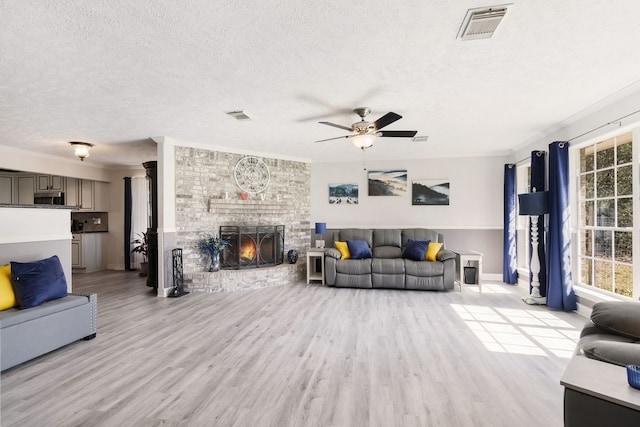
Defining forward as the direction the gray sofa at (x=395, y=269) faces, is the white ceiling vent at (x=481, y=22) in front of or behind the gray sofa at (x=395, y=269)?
in front

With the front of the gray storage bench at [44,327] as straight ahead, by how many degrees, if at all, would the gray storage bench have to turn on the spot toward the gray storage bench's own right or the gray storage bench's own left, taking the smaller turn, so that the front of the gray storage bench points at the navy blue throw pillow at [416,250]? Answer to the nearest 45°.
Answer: approximately 45° to the gray storage bench's own left

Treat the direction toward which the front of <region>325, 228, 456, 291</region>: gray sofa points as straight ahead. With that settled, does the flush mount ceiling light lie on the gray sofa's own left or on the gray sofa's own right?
on the gray sofa's own right

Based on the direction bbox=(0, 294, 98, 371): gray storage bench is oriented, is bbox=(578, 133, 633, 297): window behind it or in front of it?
in front

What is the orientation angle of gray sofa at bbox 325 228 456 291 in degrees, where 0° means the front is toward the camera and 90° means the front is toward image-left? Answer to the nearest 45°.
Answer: approximately 0°

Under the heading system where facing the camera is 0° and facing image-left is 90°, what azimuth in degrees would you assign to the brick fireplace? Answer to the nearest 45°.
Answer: approximately 315°

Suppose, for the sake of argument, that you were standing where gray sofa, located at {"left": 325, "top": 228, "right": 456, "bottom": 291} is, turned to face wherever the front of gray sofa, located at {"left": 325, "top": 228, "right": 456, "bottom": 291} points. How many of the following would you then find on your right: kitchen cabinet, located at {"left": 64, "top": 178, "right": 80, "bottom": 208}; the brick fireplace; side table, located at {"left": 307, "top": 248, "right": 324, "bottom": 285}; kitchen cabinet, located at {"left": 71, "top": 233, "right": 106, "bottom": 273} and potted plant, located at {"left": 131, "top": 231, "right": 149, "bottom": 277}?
5

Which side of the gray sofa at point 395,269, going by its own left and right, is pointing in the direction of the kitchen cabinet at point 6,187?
right

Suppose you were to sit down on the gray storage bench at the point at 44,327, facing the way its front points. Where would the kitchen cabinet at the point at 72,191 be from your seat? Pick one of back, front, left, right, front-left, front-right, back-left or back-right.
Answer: back-left

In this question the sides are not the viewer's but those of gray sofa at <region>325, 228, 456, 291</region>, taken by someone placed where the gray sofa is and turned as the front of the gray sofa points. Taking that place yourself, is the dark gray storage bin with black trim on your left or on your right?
on your left

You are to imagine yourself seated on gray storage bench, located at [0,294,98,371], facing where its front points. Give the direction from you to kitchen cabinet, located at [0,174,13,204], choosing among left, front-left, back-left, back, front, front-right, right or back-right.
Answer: back-left

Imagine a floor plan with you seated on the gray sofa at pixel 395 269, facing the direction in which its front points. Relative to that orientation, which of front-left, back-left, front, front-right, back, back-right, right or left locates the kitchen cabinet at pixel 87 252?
right

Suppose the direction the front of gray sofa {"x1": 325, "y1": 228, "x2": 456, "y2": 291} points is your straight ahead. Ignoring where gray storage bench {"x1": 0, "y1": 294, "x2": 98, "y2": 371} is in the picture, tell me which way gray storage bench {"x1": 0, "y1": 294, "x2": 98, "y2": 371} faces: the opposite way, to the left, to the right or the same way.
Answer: to the left

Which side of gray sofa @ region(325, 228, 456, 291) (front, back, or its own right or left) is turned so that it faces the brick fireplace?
right

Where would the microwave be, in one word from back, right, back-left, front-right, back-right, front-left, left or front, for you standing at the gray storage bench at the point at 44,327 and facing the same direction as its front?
back-left

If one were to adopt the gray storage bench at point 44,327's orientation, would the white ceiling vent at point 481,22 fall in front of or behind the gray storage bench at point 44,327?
in front

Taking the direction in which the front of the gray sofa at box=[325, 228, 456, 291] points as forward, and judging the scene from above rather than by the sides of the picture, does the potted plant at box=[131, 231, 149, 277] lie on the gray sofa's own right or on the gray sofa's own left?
on the gray sofa's own right

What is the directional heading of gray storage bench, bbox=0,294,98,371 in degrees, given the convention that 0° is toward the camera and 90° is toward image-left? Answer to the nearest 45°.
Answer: approximately 315°

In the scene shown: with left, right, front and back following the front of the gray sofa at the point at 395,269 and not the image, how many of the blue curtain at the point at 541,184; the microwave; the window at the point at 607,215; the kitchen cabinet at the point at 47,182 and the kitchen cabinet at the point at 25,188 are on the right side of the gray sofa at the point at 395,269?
3

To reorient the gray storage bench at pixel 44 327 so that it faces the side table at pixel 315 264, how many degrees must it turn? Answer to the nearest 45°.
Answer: approximately 45° to its left

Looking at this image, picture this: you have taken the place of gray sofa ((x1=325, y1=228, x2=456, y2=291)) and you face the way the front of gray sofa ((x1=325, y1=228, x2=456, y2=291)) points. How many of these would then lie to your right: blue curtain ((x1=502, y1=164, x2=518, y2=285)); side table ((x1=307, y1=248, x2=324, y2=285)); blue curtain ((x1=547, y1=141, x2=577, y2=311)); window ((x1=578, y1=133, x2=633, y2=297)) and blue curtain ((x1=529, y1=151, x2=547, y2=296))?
1
